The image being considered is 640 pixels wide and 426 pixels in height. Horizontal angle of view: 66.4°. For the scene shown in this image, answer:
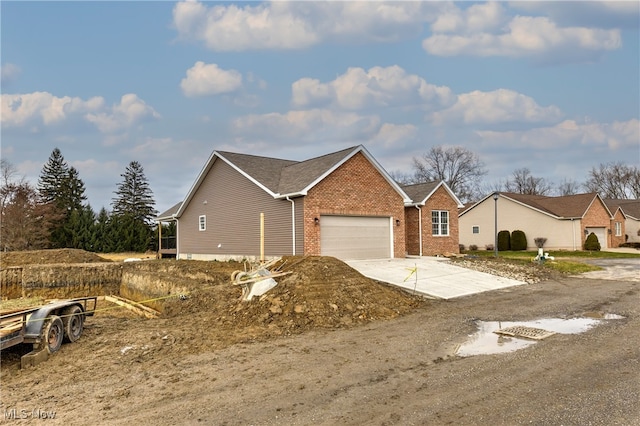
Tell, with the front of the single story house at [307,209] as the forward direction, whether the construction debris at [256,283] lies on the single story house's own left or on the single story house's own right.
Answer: on the single story house's own right

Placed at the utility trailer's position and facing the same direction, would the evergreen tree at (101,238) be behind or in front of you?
behind

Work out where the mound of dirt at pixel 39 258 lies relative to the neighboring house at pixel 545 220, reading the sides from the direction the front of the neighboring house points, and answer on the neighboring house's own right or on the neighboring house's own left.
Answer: on the neighboring house's own right

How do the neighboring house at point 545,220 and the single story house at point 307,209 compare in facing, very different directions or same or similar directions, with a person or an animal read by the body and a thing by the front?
same or similar directions

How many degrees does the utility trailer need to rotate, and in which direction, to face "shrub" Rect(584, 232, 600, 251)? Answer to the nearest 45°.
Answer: approximately 135° to its left

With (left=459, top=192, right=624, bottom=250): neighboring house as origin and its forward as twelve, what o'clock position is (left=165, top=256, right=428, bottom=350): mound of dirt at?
The mound of dirt is roughly at 2 o'clock from the neighboring house.

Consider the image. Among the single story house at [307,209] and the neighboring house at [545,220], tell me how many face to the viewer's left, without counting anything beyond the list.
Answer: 0

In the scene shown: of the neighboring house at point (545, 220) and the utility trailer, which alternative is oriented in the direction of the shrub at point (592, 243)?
the neighboring house

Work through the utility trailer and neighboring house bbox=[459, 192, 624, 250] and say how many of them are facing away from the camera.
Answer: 0

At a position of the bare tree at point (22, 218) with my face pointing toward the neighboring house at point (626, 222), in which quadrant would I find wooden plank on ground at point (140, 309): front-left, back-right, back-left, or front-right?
front-right

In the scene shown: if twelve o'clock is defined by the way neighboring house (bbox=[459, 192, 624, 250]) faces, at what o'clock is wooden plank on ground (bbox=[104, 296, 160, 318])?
The wooden plank on ground is roughly at 2 o'clock from the neighboring house.

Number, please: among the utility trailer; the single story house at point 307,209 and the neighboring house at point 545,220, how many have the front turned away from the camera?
0

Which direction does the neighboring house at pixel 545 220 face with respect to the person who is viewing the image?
facing the viewer and to the right of the viewer

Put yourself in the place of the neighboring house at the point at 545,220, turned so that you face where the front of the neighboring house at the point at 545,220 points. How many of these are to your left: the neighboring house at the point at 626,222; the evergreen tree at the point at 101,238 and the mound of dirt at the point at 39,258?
1

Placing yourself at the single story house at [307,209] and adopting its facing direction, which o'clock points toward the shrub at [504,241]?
The shrub is roughly at 9 o'clock from the single story house.

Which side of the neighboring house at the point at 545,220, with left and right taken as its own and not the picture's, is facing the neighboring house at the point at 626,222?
left
